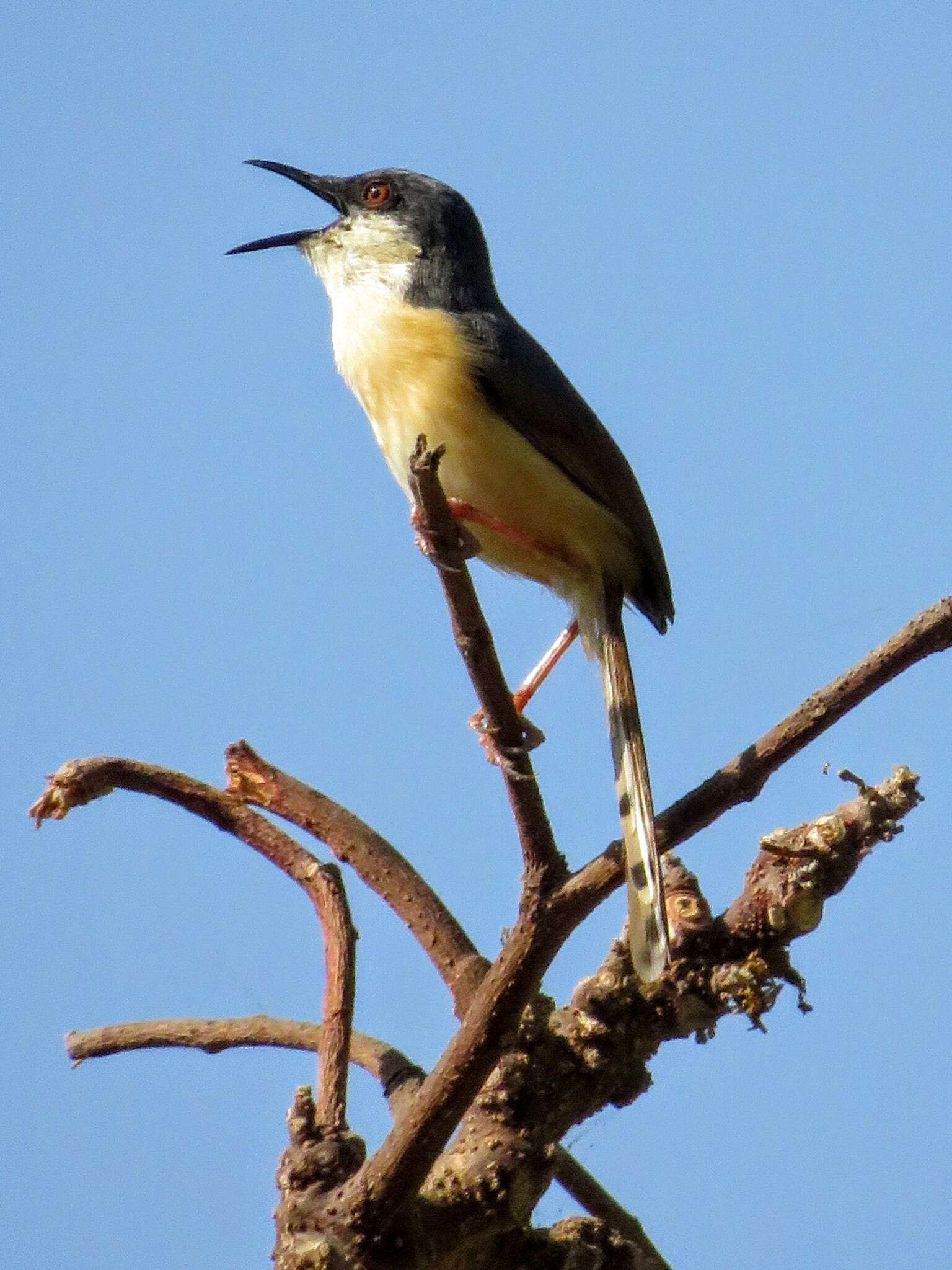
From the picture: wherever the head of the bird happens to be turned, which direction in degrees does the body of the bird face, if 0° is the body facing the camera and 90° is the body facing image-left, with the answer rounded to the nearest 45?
approximately 90°
